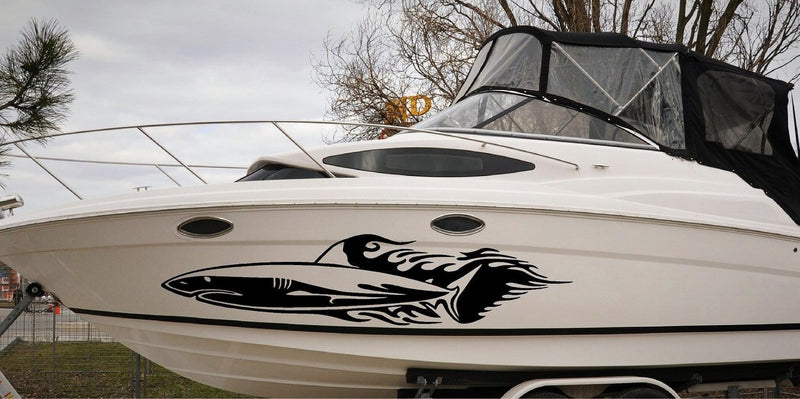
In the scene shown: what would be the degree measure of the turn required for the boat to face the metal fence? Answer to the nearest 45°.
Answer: approximately 45° to its right

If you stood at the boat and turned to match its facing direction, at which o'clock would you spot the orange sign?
The orange sign is roughly at 3 o'clock from the boat.

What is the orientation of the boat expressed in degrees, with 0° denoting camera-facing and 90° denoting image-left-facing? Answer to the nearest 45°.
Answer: approximately 90°

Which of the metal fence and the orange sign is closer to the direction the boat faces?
the metal fence
